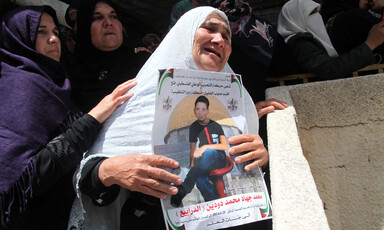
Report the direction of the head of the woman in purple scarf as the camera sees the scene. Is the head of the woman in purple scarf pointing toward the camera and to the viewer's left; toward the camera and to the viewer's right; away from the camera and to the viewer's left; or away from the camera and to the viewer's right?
toward the camera and to the viewer's right

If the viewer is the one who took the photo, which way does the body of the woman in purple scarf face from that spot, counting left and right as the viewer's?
facing to the right of the viewer

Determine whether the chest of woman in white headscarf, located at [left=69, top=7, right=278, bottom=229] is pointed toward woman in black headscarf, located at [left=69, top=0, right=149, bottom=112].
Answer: no

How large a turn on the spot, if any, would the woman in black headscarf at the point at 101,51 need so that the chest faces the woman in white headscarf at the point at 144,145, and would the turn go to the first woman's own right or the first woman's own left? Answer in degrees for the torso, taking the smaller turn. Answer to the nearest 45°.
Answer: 0° — they already face them

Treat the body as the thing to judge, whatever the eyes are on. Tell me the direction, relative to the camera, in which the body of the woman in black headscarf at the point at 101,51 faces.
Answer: toward the camera

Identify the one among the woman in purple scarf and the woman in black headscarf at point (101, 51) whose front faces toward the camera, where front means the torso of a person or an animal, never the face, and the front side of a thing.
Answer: the woman in black headscarf

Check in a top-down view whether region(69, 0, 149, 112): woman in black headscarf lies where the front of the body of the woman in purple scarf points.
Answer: no

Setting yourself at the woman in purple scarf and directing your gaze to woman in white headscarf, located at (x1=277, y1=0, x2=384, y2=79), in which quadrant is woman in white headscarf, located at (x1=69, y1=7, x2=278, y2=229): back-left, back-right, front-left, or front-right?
front-right

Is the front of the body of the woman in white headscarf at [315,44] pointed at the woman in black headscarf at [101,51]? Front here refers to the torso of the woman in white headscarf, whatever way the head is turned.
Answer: no

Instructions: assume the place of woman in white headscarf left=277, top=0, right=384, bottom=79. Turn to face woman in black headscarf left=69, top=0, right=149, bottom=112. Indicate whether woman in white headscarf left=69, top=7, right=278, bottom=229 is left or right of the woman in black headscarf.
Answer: left

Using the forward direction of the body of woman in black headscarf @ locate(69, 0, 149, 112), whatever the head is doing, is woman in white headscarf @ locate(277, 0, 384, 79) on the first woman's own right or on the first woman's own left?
on the first woman's own left

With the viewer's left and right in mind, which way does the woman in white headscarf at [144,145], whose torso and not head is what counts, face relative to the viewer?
facing the viewer and to the right of the viewer
